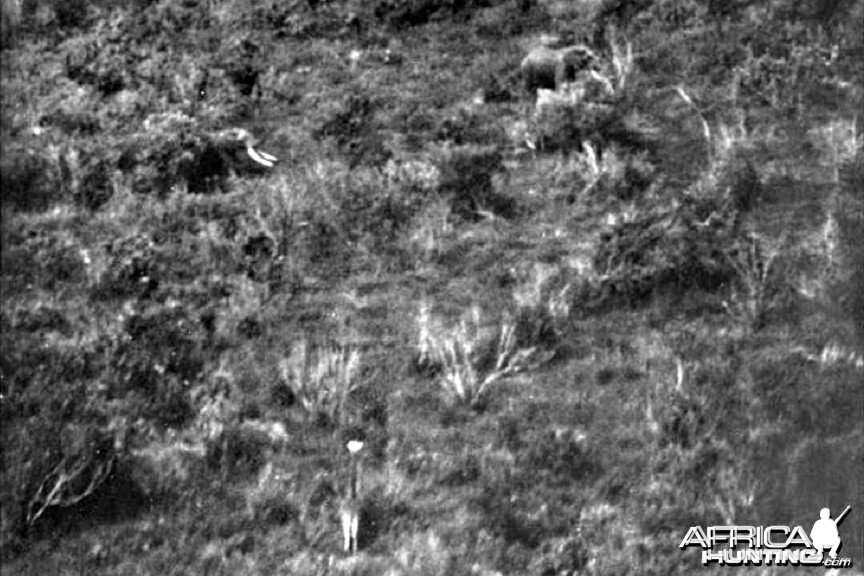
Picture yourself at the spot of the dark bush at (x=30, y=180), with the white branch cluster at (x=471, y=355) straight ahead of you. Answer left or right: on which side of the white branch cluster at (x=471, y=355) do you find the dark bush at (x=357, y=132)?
left

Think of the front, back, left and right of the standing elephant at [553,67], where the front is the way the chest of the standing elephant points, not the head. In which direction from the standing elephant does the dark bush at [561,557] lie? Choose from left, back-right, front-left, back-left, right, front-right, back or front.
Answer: right

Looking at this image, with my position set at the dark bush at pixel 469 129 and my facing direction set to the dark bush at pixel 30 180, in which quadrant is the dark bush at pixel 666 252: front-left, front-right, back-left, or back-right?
back-left

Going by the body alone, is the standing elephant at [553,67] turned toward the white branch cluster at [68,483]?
no

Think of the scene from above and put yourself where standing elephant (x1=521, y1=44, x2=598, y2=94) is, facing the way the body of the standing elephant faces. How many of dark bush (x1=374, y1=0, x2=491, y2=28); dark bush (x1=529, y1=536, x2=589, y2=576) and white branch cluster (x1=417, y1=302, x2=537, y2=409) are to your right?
2

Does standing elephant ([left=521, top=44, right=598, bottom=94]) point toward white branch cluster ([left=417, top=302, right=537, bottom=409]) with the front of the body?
no

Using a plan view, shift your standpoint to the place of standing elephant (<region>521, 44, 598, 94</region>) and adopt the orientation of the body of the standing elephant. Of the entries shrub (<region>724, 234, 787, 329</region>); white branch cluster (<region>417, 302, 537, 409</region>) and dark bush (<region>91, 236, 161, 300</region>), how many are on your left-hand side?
0

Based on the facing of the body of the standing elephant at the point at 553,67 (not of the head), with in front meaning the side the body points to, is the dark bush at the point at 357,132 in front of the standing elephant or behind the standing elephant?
behind

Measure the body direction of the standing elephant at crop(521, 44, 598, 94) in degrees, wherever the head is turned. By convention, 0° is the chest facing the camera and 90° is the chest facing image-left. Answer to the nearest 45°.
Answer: approximately 270°

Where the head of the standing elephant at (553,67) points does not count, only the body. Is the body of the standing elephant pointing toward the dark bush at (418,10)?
no

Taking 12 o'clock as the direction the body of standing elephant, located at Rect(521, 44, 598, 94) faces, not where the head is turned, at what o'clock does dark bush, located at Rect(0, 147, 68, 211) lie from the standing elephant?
The dark bush is roughly at 5 o'clock from the standing elephant.

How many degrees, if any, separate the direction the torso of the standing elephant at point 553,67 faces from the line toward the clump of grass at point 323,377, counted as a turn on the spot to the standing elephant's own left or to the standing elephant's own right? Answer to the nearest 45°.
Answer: approximately 90° to the standing elephant's own right

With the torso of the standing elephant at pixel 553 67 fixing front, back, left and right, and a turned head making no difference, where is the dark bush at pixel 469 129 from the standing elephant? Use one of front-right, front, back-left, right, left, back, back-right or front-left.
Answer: back-right

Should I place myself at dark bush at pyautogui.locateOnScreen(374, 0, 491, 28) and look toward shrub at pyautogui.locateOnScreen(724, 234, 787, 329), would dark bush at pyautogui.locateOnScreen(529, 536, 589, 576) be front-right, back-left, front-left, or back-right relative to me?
front-right
